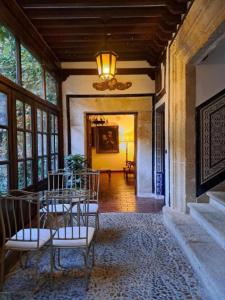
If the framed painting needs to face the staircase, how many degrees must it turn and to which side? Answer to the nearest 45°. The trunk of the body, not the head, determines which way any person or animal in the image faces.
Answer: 0° — it already faces it

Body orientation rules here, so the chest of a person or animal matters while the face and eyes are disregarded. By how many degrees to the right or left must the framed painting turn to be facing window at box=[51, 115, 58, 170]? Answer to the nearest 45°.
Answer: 0° — it already faces it

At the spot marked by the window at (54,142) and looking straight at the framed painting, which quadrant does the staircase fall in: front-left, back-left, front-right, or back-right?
back-right

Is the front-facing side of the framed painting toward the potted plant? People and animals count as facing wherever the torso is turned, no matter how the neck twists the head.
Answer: yes

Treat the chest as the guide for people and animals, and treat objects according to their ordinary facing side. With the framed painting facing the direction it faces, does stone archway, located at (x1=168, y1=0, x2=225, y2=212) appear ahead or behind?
ahead

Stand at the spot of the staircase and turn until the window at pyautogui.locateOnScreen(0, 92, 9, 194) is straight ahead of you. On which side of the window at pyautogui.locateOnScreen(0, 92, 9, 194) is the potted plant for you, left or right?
right

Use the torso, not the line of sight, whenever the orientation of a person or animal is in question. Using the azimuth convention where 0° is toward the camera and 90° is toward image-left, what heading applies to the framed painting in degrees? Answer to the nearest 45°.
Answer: approximately 0°
